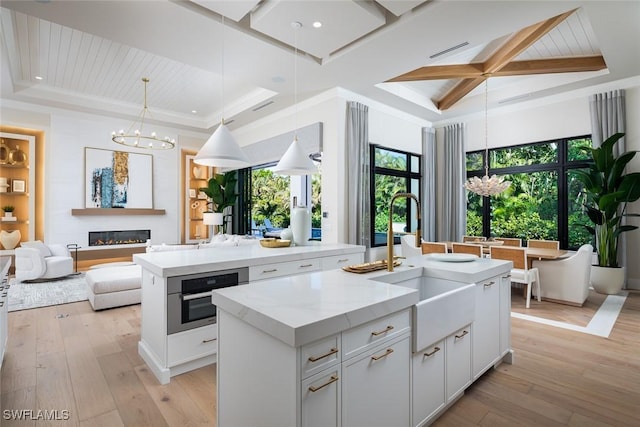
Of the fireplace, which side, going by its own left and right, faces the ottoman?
front

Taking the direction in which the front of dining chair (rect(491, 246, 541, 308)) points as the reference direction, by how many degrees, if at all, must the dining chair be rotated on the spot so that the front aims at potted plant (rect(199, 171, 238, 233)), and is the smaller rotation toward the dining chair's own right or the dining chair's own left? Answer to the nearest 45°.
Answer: approximately 135° to the dining chair's own left

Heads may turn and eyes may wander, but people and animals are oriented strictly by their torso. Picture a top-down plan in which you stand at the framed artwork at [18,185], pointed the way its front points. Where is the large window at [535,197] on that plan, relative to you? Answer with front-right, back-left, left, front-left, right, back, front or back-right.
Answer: front-left

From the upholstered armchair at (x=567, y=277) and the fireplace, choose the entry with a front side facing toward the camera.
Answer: the fireplace

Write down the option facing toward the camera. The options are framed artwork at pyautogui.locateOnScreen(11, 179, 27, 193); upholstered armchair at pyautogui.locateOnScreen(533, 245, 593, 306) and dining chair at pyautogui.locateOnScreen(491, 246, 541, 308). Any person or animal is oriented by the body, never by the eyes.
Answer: the framed artwork

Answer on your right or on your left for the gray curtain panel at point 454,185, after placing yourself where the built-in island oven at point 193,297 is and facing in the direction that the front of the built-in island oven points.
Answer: on your left

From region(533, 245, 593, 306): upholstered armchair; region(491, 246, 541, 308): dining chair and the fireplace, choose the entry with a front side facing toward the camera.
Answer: the fireplace

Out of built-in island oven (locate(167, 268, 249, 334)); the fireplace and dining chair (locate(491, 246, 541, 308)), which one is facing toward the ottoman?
the fireplace

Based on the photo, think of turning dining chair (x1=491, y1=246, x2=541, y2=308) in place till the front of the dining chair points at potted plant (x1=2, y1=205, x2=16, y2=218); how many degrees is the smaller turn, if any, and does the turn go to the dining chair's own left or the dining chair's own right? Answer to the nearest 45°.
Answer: approximately 135° to the dining chair's own left

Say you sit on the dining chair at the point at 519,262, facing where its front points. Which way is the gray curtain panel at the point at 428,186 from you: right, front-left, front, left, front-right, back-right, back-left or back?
left

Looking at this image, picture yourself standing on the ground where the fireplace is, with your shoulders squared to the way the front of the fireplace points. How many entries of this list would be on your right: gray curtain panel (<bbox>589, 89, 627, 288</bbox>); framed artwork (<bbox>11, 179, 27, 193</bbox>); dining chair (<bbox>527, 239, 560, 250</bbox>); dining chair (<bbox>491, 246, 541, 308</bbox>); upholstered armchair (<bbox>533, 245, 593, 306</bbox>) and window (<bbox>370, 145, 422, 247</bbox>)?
1

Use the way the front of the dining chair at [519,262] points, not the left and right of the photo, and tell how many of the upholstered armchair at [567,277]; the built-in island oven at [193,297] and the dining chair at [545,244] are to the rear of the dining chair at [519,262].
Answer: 1

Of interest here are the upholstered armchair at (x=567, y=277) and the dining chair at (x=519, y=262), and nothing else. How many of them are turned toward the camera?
0

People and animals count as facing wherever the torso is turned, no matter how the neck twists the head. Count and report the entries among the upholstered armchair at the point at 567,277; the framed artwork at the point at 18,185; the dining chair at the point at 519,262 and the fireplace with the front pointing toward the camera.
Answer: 2

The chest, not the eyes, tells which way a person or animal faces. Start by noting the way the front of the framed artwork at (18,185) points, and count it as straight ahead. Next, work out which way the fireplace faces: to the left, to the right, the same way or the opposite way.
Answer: the same way
